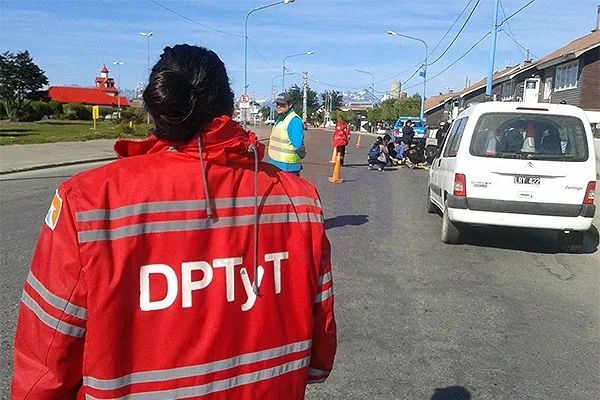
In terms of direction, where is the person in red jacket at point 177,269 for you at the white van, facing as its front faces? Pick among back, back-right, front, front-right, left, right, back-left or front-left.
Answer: back

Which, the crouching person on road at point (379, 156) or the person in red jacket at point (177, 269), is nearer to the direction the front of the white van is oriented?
the crouching person on road

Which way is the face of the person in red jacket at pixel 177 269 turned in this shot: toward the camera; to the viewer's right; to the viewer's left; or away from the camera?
away from the camera

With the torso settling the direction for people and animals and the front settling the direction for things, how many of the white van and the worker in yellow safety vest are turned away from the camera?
1

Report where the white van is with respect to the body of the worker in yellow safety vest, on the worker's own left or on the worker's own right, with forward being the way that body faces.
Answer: on the worker's own left

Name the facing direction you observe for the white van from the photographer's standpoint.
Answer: facing away from the viewer

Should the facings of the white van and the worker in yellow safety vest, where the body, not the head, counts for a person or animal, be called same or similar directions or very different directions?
very different directions

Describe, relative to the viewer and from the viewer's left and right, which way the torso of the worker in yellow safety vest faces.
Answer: facing the viewer and to the left of the viewer

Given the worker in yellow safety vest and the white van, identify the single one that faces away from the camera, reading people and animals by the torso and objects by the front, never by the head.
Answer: the white van
